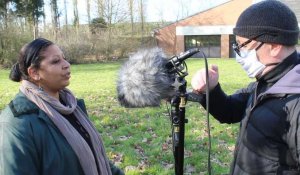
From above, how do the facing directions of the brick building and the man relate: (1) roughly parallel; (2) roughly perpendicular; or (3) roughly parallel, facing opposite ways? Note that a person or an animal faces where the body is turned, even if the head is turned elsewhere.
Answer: roughly perpendicular

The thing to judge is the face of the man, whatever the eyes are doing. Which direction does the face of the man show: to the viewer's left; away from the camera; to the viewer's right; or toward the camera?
to the viewer's left

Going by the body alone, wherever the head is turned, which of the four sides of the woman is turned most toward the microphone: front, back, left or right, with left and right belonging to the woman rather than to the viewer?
front

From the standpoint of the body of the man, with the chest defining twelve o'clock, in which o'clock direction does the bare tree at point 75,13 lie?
The bare tree is roughly at 2 o'clock from the man.

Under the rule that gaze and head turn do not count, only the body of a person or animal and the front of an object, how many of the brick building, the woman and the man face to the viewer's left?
1

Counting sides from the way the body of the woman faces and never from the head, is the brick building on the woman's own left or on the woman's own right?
on the woman's own left

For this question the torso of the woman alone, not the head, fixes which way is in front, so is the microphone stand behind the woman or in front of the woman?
in front

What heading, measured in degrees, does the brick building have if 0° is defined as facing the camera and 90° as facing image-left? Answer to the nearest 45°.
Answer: approximately 0°

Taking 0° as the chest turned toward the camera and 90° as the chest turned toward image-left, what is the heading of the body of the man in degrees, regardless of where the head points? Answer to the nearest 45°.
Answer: approximately 90°

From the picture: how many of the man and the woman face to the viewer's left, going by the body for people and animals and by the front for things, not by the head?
1

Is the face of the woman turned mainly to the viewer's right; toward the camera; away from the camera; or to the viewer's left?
to the viewer's right

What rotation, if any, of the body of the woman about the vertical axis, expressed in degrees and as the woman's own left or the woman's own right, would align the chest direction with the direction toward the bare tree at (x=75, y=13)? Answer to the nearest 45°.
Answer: approximately 135° to the woman's own left

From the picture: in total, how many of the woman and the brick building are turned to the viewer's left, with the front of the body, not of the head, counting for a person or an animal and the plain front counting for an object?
0

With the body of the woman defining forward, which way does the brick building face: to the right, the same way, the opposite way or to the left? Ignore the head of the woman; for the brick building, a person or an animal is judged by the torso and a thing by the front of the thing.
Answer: to the right

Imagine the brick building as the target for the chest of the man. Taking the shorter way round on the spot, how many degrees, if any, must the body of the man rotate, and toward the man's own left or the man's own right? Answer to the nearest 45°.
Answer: approximately 90° to the man's own right

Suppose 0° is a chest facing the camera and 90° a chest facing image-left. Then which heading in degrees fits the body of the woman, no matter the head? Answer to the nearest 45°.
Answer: approximately 315°

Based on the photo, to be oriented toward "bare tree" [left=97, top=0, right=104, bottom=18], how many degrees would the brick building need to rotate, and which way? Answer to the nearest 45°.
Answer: approximately 90° to its right
